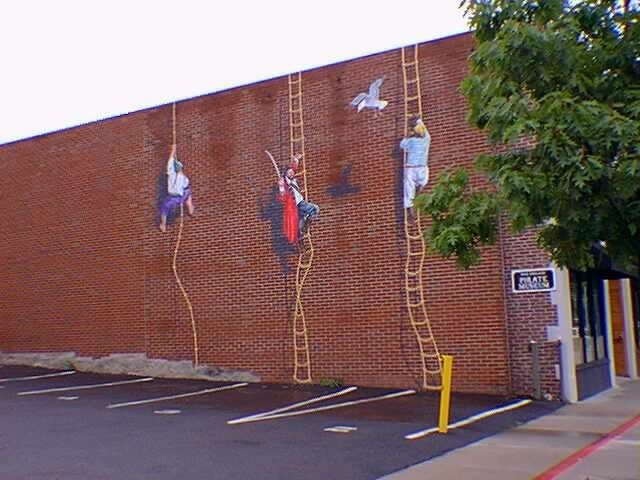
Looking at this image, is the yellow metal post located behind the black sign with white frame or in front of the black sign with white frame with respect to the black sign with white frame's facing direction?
in front

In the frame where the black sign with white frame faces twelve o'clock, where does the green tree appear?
The green tree is roughly at 12 o'clock from the black sign with white frame.

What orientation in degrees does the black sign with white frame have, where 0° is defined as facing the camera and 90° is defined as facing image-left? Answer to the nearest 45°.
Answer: approximately 0°
